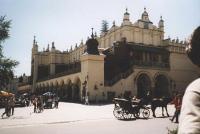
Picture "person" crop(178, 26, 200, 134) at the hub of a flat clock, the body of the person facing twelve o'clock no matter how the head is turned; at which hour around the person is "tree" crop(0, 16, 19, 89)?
The tree is roughly at 11 o'clock from the person.

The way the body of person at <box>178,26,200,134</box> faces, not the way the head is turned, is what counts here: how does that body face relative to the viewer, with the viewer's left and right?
facing away from the viewer
